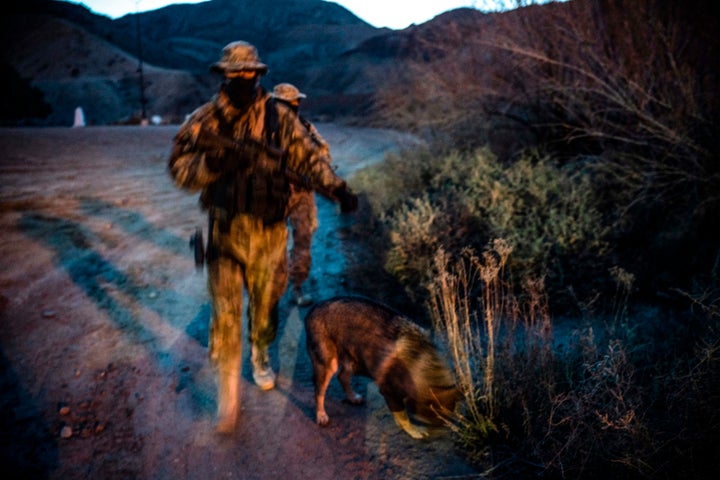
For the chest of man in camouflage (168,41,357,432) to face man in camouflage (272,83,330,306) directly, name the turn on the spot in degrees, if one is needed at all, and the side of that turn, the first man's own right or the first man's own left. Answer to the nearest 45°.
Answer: approximately 180°

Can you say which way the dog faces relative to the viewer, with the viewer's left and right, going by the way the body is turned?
facing the viewer and to the right of the viewer

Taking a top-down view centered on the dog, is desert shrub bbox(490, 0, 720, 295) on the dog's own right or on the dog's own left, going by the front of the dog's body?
on the dog's own left

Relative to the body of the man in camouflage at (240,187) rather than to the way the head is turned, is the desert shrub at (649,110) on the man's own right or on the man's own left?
on the man's own left

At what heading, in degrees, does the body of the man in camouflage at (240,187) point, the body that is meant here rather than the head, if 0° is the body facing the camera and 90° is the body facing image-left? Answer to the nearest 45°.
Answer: approximately 0°
